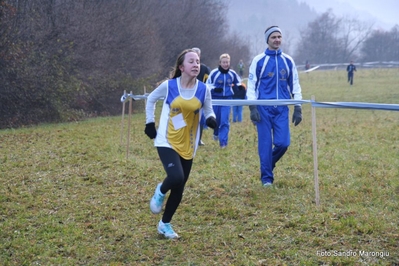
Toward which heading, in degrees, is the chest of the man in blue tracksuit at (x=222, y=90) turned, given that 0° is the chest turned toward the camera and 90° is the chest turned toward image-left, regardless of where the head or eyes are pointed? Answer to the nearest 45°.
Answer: approximately 0°

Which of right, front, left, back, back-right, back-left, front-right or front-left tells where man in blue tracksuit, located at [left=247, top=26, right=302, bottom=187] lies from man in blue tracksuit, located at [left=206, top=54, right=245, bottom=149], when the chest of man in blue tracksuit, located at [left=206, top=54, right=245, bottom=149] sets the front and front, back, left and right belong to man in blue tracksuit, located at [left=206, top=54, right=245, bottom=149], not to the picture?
front
